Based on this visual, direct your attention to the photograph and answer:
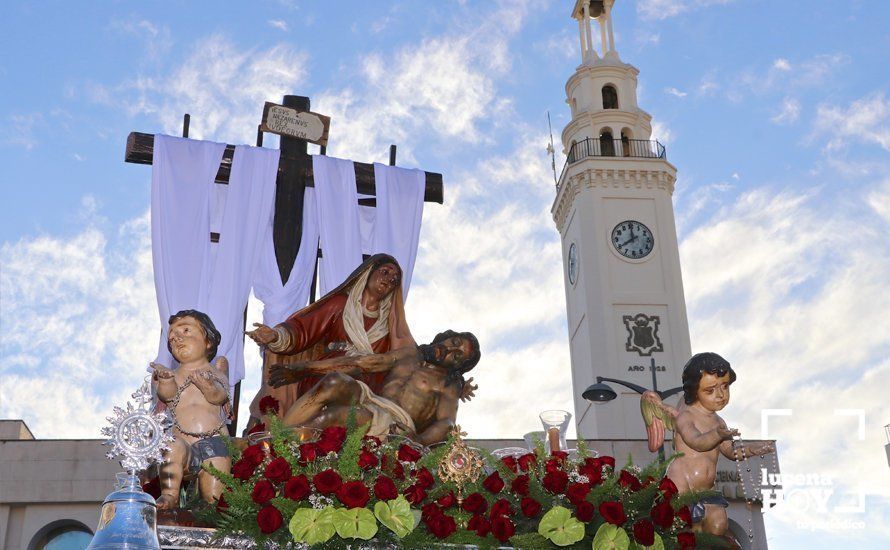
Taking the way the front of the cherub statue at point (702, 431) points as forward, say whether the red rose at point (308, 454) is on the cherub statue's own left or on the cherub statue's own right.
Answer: on the cherub statue's own right

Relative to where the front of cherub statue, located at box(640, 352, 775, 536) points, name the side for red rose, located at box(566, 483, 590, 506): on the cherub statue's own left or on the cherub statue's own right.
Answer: on the cherub statue's own right

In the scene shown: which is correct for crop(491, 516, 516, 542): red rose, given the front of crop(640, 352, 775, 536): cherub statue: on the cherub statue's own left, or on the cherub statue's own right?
on the cherub statue's own right

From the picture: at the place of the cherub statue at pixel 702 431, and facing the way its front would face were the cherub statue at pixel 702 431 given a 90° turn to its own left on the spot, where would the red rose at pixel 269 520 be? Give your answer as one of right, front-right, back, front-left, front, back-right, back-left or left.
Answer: back

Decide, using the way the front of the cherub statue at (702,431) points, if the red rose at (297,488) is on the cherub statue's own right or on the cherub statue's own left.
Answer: on the cherub statue's own right

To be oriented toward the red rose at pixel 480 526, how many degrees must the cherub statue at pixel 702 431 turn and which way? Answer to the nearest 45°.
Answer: approximately 90° to its right

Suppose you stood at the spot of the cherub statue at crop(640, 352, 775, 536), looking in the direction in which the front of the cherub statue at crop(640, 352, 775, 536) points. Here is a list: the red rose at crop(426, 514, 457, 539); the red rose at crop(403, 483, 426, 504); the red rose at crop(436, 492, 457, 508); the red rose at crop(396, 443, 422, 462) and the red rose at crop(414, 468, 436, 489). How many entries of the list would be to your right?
5

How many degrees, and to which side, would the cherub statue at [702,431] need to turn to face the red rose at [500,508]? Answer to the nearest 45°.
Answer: approximately 90° to its right

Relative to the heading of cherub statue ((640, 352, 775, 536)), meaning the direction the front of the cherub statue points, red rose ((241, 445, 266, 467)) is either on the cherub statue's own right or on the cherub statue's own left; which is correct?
on the cherub statue's own right

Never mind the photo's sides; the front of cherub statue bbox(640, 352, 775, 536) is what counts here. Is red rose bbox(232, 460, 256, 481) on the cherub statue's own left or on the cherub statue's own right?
on the cherub statue's own right

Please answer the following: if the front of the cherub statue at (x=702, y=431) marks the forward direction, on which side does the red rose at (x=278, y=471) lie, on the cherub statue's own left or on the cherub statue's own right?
on the cherub statue's own right

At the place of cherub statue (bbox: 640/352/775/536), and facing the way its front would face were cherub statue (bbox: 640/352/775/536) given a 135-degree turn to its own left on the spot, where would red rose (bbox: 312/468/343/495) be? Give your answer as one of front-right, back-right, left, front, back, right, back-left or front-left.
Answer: back-left

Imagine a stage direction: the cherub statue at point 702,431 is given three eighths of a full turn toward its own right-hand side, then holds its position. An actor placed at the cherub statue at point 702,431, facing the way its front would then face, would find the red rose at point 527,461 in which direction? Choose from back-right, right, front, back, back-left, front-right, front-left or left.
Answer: front-left

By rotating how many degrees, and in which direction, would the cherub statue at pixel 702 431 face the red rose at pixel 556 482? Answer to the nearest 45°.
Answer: approximately 90° to its right
